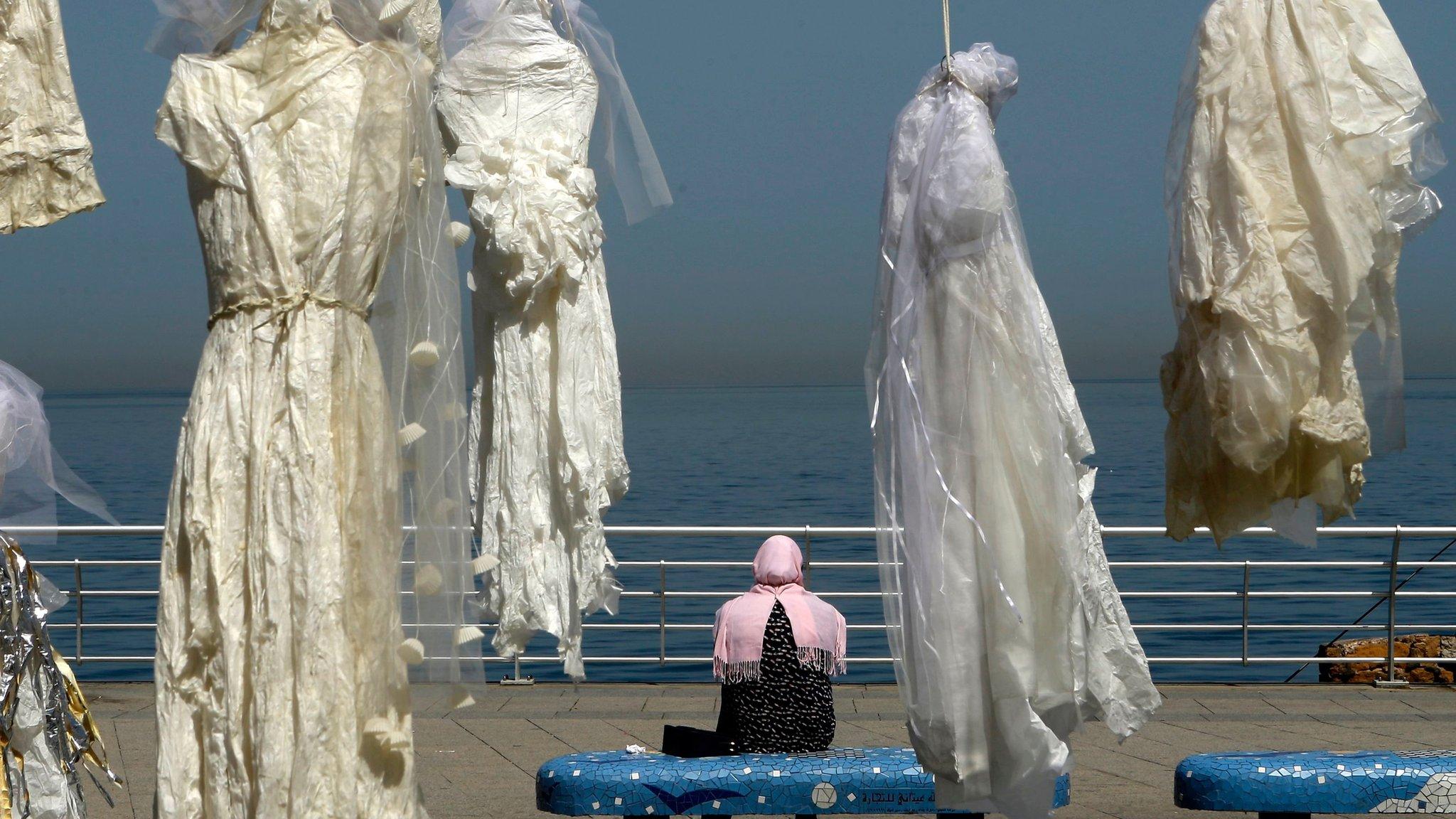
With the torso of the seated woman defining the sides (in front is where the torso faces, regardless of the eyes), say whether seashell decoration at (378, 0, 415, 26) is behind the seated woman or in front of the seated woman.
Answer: behind

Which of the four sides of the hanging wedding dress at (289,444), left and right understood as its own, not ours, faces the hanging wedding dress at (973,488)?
left

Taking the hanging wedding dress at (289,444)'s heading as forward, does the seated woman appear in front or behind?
behind

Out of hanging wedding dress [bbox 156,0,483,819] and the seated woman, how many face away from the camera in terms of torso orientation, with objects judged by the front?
1

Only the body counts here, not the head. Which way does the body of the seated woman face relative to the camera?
away from the camera

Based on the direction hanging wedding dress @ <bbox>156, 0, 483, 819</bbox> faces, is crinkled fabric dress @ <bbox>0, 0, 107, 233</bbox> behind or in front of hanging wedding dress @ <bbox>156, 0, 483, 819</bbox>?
behind

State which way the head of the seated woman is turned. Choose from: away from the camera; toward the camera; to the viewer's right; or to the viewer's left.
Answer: away from the camera

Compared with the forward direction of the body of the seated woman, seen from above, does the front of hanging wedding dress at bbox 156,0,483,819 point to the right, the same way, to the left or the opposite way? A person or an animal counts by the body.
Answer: the opposite way

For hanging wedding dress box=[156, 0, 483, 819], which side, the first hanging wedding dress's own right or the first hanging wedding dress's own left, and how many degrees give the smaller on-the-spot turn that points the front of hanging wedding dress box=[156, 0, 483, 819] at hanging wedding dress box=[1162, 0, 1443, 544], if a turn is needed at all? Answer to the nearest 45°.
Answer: approximately 90° to the first hanging wedding dress's own left

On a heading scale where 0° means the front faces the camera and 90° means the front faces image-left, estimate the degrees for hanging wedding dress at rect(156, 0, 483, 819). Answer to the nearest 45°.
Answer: approximately 0°

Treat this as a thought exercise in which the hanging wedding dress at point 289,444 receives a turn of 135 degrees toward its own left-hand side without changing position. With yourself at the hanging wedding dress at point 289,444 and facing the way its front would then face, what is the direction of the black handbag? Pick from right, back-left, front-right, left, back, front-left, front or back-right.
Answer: front
